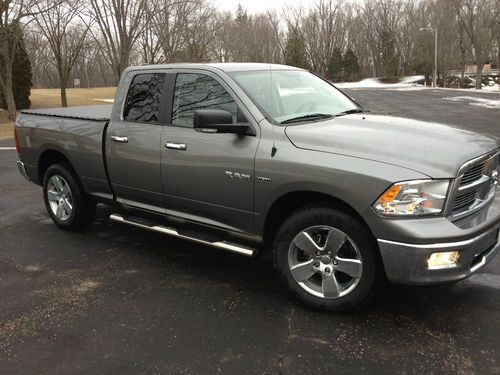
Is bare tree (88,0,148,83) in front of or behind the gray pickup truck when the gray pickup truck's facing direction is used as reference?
behind

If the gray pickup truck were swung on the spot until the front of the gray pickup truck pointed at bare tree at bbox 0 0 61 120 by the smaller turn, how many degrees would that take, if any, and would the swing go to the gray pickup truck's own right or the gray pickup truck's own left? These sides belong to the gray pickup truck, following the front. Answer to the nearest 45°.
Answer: approximately 180°

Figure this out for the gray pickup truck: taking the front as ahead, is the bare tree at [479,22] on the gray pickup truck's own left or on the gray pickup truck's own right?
on the gray pickup truck's own left

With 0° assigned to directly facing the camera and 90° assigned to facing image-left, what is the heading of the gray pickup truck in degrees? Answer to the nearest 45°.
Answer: approximately 315°

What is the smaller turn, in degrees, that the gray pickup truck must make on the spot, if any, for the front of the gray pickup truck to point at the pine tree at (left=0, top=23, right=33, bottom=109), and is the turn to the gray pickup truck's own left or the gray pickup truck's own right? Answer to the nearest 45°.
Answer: approximately 180°
